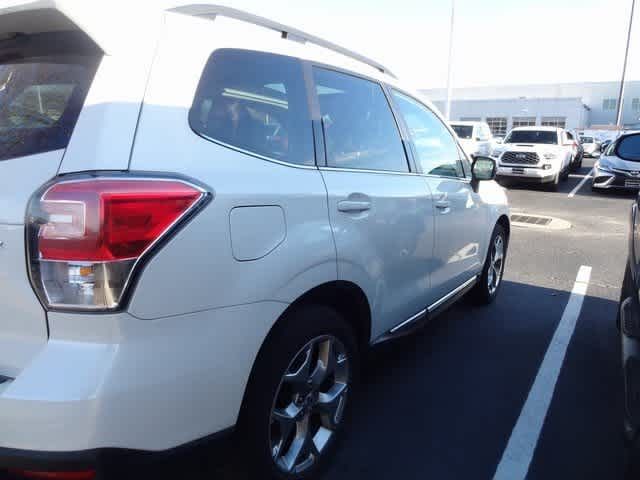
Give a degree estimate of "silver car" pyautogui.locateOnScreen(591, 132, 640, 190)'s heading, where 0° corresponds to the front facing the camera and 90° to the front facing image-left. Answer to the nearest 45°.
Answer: approximately 0°

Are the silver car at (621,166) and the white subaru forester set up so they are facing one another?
yes

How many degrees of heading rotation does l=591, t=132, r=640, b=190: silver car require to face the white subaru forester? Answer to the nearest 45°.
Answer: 0° — it already faces it

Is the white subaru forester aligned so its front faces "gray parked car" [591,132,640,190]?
yes

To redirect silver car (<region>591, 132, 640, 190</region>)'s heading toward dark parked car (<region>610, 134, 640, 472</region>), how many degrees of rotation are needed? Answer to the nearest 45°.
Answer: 0° — it already faces it

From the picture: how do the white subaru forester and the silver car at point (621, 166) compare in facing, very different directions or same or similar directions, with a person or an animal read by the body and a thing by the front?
very different directions

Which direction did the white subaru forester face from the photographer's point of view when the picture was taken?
facing away from the viewer and to the right of the viewer

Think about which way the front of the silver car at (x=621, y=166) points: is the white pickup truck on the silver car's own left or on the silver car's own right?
on the silver car's own right

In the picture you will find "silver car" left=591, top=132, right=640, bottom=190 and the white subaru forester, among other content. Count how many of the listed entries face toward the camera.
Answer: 1

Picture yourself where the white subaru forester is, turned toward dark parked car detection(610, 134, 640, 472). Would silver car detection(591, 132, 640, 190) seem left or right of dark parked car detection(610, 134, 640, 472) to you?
left
